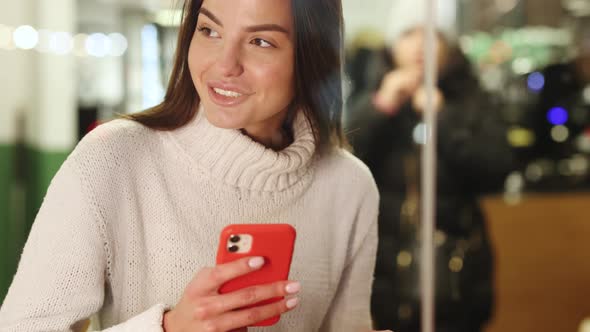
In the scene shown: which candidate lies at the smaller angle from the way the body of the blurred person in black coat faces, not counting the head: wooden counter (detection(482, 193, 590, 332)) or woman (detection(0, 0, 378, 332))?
the woman

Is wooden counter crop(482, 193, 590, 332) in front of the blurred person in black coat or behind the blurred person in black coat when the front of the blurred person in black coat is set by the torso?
behind

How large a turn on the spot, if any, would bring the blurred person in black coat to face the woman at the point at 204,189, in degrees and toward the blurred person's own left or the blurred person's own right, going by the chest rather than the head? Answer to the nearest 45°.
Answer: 0° — they already face them

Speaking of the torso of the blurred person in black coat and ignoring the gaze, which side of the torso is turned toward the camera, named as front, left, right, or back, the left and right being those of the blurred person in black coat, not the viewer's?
front
